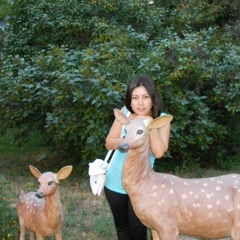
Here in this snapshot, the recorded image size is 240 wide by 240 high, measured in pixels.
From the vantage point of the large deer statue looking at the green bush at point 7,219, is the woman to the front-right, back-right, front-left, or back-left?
front-right

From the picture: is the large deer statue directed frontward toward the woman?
no

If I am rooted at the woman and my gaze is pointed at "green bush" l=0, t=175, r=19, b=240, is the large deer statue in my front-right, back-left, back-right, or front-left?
back-left

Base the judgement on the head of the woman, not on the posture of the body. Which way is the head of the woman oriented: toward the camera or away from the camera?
toward the camera

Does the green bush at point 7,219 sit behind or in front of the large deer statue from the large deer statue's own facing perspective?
in front

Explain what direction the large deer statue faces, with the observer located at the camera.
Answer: facing to the left of the viewer

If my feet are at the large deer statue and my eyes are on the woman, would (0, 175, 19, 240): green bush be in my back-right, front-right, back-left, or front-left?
front-left
